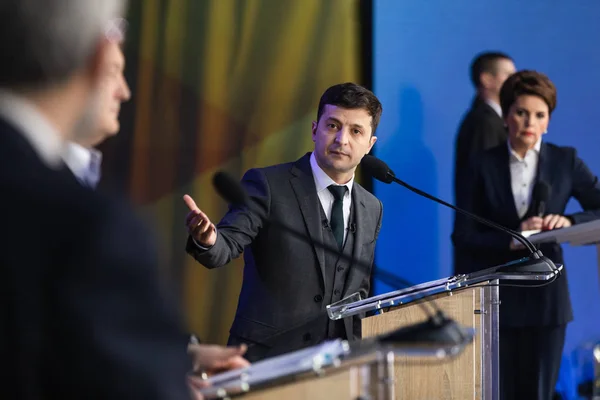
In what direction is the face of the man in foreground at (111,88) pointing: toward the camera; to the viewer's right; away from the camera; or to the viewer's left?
to the viewer's right

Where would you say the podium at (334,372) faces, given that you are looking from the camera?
facing to the right of the viewer

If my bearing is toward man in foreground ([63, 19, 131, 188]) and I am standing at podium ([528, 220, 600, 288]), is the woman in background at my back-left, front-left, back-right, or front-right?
back-right
